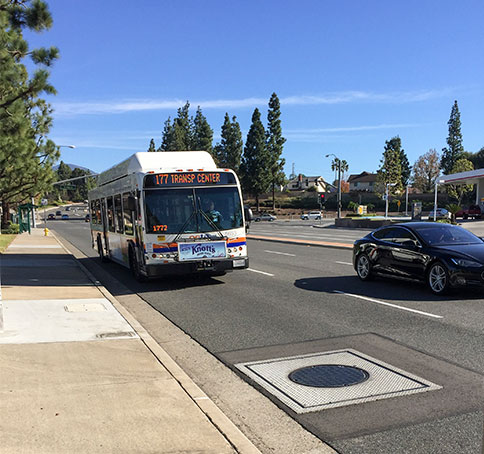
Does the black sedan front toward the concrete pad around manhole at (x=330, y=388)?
no
